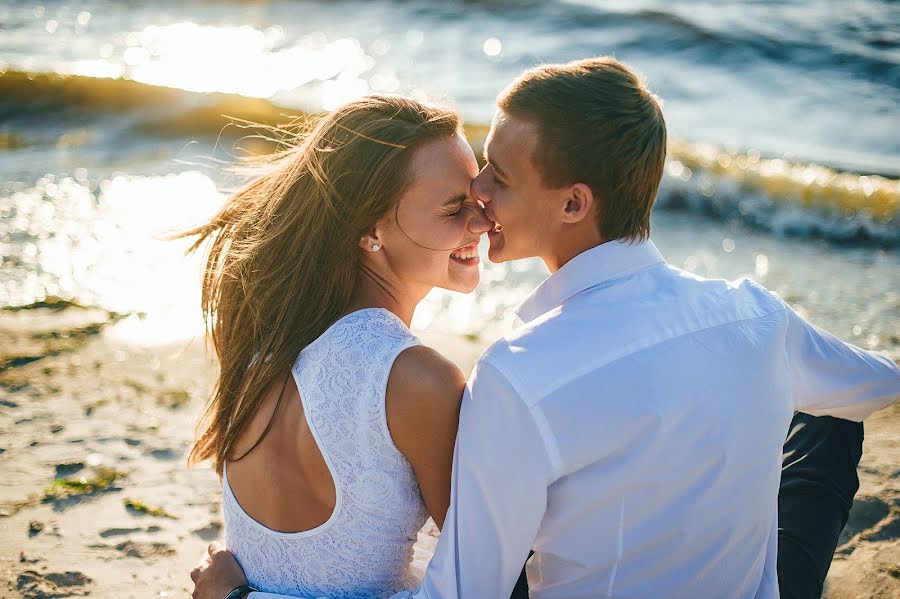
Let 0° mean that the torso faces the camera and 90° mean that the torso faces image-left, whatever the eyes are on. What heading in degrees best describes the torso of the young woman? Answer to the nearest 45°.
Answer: approximately 225°

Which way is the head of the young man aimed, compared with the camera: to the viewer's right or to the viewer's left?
to the viewer's left

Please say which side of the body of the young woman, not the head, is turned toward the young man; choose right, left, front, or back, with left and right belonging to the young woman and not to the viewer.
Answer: right
